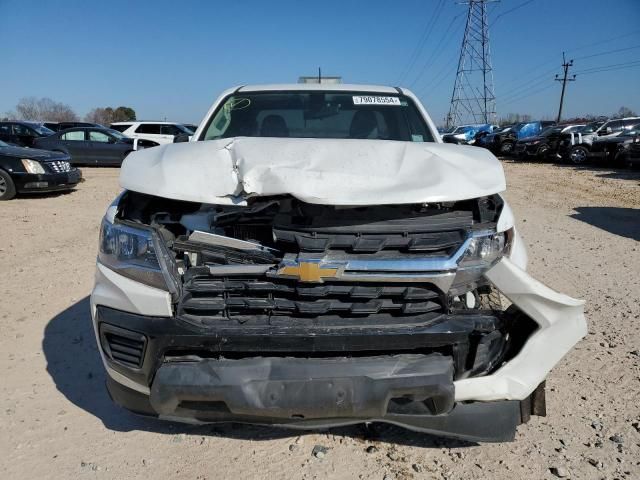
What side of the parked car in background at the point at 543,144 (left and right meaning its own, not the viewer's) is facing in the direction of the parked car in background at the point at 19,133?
front

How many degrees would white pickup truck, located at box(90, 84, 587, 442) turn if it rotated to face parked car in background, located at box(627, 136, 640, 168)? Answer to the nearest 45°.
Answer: approximately 135° to its left

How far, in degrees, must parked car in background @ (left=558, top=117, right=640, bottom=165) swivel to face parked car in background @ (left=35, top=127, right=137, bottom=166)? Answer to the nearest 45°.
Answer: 0° — it already faces it

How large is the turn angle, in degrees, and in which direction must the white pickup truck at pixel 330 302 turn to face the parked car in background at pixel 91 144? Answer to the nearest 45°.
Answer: approximately 135° to its right

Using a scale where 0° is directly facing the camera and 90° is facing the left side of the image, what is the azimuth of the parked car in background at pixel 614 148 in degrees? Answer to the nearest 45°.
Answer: approximately 45°

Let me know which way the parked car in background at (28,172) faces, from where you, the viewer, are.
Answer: facing the viewer and to the right of the viewer

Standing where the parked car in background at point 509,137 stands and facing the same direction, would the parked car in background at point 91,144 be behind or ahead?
ahead

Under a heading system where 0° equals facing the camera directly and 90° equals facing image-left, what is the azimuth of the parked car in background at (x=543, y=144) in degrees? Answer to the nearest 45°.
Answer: approximately 45°

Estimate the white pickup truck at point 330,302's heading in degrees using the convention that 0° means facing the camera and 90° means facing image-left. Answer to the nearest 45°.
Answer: approximately 0°
